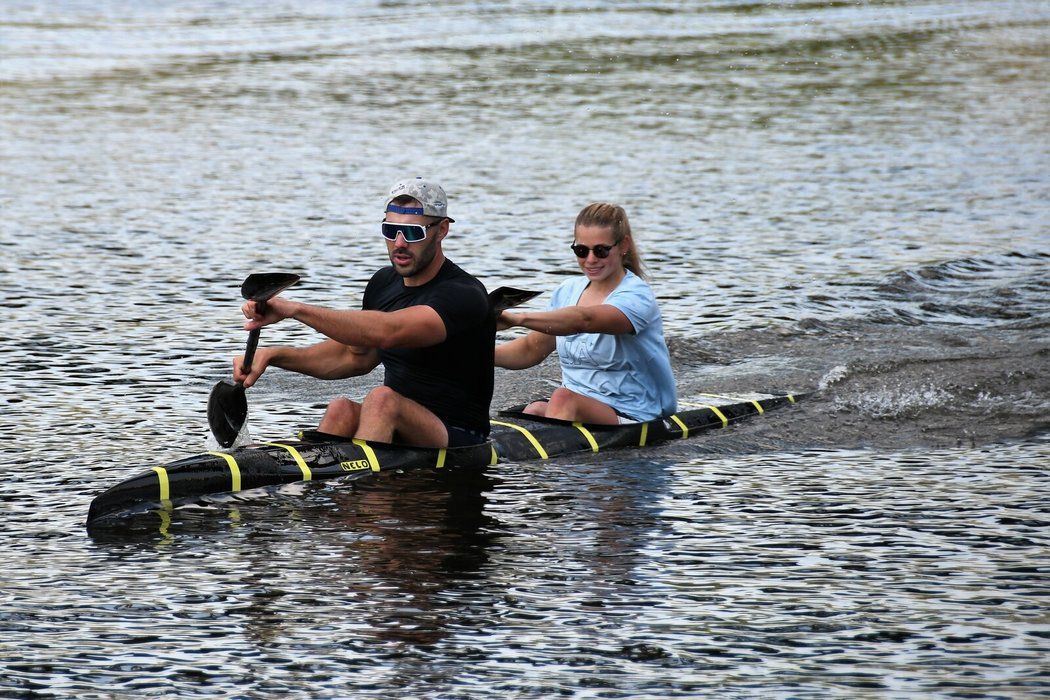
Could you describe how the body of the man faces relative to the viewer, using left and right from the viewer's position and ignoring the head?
facing the viewer and to the left of the viewer

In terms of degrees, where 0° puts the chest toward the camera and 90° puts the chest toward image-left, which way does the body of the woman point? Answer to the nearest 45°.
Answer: approximately 45°

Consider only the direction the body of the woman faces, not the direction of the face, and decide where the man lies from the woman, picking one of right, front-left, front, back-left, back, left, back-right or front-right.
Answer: front

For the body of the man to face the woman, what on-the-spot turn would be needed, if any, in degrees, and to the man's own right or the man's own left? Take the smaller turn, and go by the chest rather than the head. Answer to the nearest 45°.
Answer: approximately 180°

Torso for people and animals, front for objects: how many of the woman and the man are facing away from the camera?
0

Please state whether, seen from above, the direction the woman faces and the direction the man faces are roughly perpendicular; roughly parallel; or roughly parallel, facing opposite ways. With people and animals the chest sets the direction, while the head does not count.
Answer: roughly parallel

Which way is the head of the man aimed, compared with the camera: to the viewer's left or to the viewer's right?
to the viewer's left
